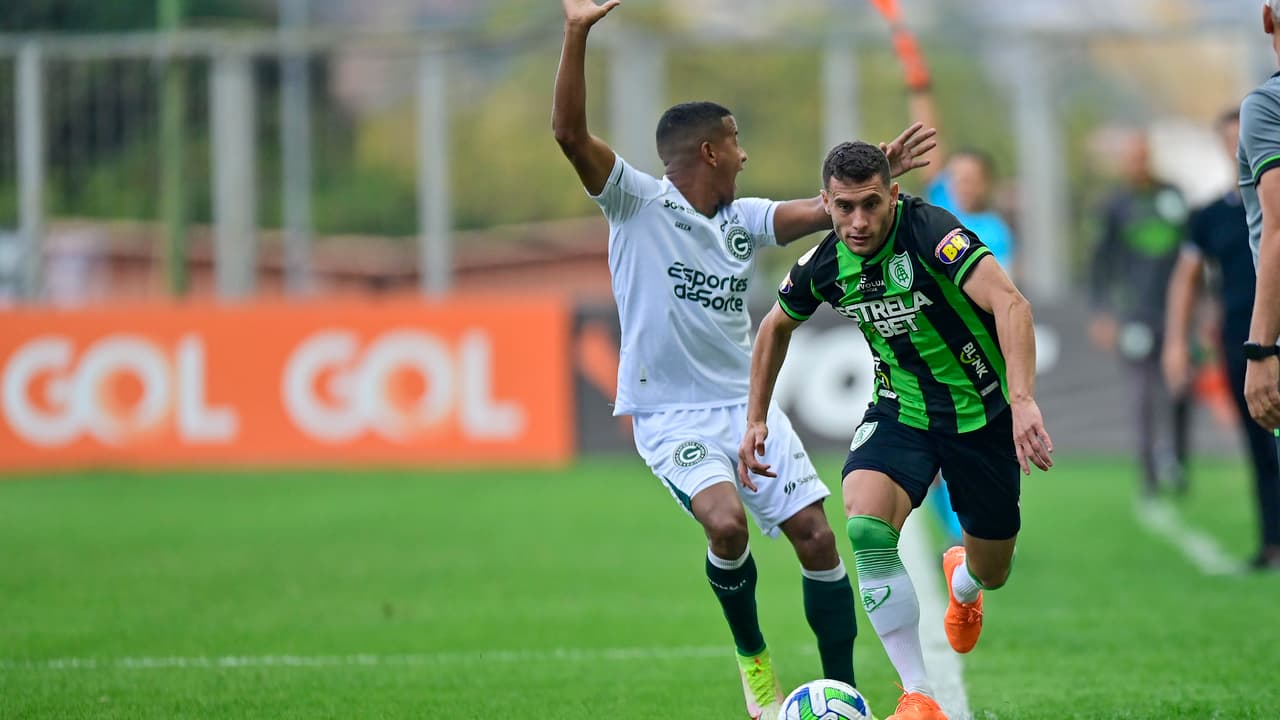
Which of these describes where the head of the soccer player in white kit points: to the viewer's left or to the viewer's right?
to the viewer's right

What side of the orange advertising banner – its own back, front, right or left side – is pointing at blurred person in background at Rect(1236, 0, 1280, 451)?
front

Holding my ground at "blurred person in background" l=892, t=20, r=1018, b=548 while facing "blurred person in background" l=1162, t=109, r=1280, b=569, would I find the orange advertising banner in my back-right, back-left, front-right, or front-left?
back-left

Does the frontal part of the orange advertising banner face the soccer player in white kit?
yes

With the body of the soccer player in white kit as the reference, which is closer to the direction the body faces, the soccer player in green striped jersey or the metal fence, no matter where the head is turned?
the soccer player in green striped jersey

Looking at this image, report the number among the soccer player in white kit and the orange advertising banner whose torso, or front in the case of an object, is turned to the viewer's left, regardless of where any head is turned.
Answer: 0

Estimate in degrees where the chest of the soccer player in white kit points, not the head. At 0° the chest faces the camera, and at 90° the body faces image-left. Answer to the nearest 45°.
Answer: approximately 315°

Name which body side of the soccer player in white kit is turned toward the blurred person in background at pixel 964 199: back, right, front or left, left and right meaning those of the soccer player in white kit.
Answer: left

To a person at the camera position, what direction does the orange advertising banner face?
facing the viewer

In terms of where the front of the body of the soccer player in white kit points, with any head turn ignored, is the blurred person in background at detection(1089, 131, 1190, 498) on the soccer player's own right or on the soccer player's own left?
on the soccer player's own left

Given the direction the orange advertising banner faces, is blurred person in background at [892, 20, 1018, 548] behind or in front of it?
in front

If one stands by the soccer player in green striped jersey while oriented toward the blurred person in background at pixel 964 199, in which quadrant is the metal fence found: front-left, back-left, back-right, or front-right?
front-left

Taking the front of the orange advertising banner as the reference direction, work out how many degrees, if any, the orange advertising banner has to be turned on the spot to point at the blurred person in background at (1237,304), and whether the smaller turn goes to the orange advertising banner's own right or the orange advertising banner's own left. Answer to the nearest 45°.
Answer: approximately 45° to the orange advertising banner's own left
